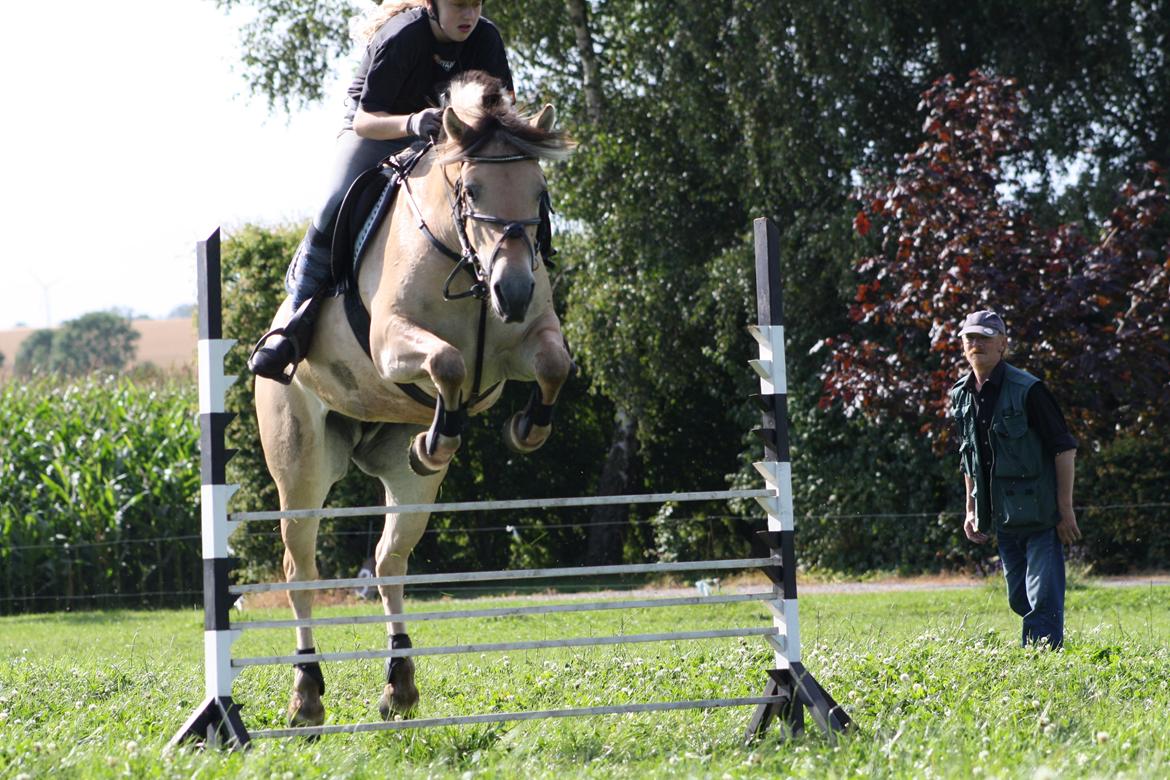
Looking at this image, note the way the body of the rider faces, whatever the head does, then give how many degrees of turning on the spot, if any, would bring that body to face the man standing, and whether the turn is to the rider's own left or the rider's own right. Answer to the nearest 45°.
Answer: approximately 45° to the rider's own left

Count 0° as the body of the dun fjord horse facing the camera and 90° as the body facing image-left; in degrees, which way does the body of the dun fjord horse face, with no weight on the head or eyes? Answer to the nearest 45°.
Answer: approximately 315°

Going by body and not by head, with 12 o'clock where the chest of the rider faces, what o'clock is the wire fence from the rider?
The wire fence is roughly at 7 o'clock from the rider.

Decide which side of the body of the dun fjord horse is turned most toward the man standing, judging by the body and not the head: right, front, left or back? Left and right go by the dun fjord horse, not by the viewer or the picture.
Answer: left

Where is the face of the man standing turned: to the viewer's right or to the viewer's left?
to the viewer's left
